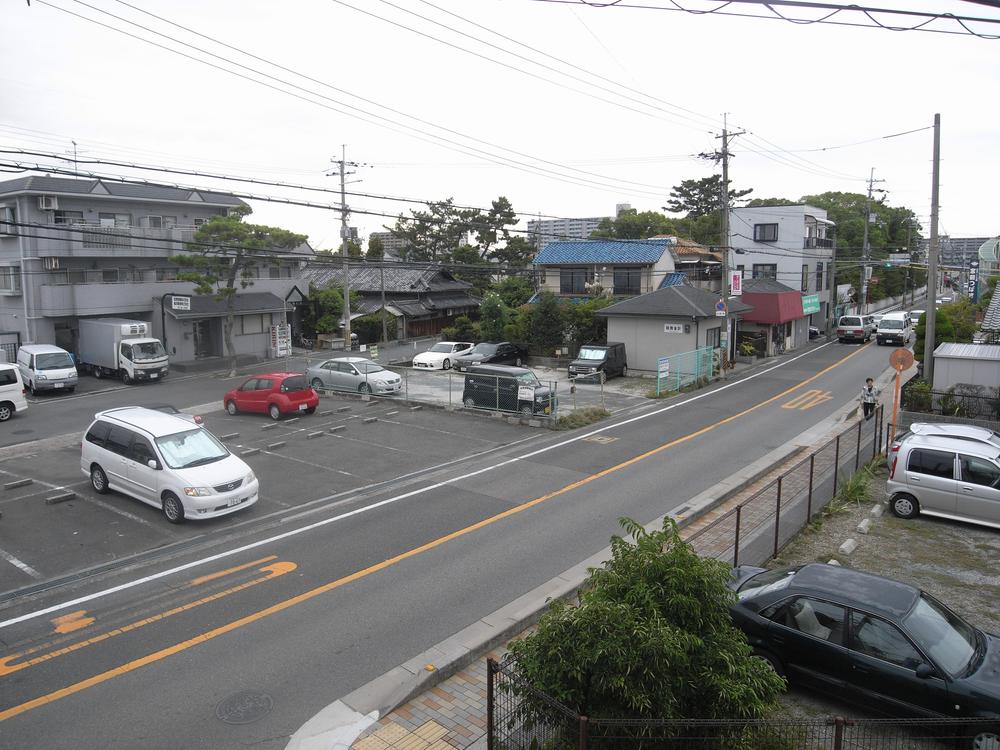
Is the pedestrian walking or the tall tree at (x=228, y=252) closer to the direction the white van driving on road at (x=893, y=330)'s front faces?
the pedestrian walking

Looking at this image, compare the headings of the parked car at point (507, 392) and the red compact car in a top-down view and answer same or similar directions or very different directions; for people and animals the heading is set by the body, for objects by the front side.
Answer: very different directions

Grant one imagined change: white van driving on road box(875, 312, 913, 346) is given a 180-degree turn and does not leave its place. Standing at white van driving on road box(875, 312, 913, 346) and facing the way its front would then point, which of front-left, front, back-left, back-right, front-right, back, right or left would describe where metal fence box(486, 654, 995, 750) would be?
back

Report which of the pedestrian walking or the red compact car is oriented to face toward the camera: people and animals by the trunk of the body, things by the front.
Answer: the pedestrian walking

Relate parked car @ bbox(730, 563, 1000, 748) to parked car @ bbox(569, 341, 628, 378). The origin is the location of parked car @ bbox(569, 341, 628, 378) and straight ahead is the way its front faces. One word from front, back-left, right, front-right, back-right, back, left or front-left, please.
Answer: front-left

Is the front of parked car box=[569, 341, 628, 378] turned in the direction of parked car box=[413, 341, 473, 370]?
no

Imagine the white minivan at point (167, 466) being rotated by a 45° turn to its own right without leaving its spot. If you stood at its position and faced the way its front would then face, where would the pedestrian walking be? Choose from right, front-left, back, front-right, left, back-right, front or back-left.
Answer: left

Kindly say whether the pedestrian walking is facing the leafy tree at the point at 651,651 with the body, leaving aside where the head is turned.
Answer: yes

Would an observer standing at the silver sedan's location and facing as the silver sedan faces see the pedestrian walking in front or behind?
in front

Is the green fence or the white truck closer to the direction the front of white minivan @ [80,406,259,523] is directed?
the green fence

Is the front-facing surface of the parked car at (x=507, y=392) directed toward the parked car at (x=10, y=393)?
no

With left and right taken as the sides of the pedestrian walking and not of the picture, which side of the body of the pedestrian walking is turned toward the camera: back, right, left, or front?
front

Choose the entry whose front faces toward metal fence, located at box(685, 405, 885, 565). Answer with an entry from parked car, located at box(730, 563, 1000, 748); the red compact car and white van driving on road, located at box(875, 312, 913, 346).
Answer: white van driving on road, located at box(875, 312, 913, 346)

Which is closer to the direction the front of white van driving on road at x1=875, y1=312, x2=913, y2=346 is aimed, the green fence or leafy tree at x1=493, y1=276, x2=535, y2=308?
the green fence

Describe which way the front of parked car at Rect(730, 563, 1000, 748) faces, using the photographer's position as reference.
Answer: facing the viewer and to the right of the viewer

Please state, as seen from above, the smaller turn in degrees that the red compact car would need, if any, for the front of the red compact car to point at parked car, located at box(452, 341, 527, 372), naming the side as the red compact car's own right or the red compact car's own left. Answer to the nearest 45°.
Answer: approximately 90° to the red compact car's own right

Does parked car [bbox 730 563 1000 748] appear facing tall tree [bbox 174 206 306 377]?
no

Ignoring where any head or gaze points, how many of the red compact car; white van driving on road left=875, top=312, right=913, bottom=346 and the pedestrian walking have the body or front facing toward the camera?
2
